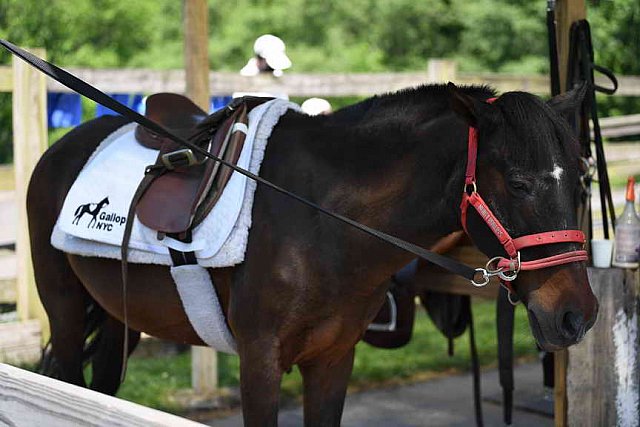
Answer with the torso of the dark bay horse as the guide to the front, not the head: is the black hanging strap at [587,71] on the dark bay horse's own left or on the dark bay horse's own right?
on the dark bay horse's own left

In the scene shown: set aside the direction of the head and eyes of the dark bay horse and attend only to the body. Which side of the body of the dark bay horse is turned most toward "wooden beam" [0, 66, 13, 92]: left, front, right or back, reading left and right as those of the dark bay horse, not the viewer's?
back

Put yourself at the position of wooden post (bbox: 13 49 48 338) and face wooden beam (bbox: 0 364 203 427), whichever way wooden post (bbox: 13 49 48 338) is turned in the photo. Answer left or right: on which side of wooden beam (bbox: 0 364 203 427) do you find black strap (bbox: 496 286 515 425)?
left

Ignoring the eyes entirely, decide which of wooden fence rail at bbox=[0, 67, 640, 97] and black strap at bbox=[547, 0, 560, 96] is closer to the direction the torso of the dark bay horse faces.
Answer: the black strap

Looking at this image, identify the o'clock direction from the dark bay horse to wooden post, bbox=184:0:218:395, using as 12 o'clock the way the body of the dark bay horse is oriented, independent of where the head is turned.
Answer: The wooden post is roughly at 7 o'clock from the dark bay horse.

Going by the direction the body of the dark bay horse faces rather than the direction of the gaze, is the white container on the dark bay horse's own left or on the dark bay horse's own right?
on the dark bay horse's own left

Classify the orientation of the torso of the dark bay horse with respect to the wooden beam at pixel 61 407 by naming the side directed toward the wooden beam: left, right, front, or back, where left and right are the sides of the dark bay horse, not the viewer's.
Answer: right

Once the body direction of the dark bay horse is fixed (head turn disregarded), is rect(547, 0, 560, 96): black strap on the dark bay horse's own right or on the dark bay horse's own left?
on the dark bay horse's own left

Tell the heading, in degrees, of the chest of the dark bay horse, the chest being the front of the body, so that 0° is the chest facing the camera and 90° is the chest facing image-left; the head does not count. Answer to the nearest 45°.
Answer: approximately 315°

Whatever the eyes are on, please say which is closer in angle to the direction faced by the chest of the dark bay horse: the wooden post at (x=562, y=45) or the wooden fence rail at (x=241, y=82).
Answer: the wooden post

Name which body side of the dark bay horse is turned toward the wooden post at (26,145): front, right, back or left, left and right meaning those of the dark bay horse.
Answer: back
